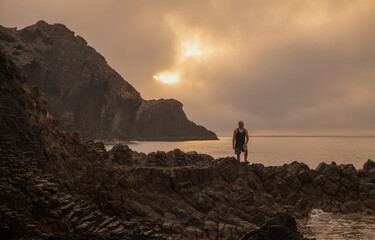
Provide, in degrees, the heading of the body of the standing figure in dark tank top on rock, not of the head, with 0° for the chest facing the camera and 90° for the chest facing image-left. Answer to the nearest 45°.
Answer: approximately 0°
